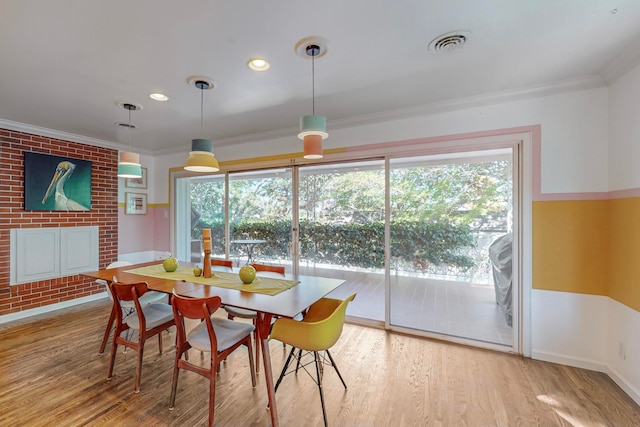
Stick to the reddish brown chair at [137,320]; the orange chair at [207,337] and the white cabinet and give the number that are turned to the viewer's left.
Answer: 0

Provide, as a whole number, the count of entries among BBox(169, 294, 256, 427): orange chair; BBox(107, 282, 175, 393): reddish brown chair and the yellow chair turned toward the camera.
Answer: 0

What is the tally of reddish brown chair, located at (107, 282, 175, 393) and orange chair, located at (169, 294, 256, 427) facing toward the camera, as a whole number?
0

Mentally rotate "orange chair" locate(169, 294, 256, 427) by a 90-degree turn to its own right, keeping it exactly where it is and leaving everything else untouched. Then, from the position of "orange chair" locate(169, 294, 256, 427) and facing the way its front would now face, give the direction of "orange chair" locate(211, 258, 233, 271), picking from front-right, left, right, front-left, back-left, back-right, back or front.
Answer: back-left

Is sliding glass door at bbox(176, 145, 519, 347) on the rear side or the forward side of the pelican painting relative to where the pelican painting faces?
on the forward side

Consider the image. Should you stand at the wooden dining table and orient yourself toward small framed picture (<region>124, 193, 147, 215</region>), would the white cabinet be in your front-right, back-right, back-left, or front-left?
front-left

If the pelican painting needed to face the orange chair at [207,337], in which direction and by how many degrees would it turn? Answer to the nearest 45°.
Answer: approximately 45° to its right

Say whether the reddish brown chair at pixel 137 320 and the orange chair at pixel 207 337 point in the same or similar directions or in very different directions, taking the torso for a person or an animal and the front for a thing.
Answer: same or similar directions

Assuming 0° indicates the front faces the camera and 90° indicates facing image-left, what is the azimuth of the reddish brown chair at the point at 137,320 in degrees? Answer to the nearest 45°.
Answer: approximately 225°

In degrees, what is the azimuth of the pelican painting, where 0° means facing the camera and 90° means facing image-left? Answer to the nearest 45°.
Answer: approximately 315°

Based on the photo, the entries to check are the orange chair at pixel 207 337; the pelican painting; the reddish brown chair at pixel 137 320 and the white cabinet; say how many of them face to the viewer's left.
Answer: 0

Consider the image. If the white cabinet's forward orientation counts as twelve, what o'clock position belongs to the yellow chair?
The yellow chair is roughly at 1 o'clock from the white cabinet.

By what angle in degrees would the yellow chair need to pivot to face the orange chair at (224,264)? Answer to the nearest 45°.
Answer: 0° — it already faces it

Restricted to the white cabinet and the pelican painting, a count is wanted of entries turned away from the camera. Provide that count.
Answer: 0

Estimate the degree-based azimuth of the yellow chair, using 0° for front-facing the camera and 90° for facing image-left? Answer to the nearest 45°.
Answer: approximately 135°
